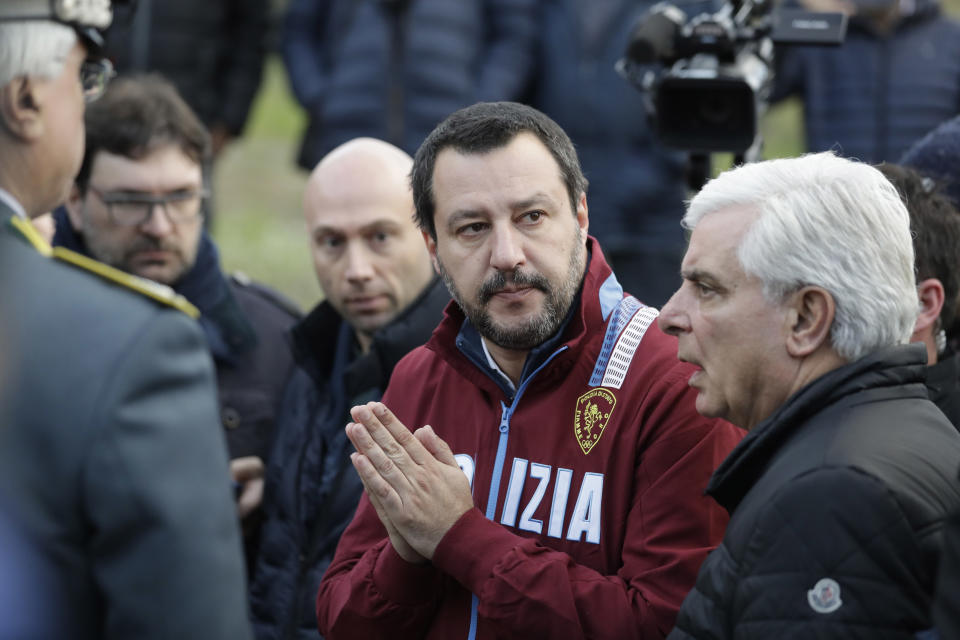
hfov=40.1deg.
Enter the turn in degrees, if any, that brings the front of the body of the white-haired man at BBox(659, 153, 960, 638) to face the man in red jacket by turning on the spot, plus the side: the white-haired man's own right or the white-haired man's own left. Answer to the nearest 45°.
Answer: approximately 45° to the white-haired man's own right

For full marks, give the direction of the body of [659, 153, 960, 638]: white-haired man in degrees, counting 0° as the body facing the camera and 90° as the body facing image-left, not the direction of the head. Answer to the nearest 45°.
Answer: approximately 90°

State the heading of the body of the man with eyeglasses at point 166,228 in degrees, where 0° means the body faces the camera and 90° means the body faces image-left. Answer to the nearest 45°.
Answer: approximately 315°

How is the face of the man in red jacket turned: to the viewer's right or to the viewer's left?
to the viewer's right

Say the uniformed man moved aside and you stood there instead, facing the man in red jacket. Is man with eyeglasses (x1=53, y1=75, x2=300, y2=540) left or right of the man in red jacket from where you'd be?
left

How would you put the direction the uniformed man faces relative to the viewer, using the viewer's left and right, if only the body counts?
facing away from the viewer and to the right of the viewer
